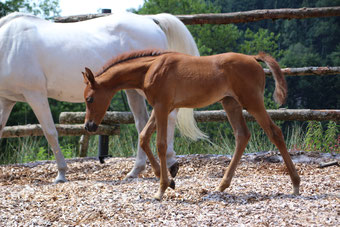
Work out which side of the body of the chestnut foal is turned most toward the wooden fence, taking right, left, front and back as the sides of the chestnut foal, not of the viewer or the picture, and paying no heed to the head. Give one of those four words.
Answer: right

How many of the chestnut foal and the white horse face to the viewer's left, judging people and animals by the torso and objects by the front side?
2

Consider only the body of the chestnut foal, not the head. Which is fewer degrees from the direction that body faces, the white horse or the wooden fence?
the white horse

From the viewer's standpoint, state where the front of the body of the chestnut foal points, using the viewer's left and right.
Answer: facing to the left of the viewer

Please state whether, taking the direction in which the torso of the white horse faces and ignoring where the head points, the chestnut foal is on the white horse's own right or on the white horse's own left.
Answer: on the white horse's own left

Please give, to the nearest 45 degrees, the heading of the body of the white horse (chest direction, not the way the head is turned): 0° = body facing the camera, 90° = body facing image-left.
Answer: approximately 90°
